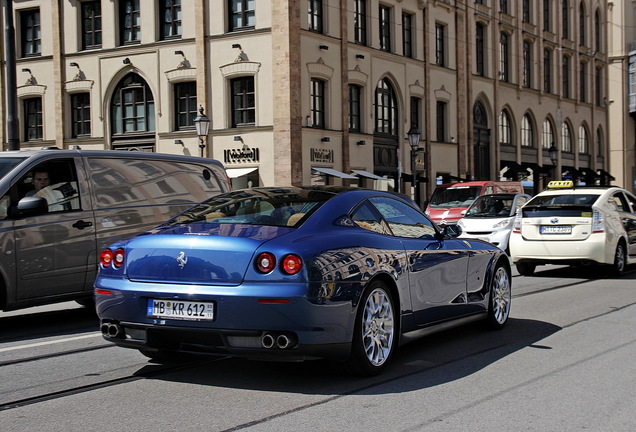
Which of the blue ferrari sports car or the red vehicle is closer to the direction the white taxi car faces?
the red vehicle

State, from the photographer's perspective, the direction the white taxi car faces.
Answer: facing away from the viewer and to the right of the viewer

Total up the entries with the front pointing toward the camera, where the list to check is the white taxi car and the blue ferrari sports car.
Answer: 0

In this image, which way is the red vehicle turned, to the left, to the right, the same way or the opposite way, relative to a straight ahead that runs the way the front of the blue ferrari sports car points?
the opposite way

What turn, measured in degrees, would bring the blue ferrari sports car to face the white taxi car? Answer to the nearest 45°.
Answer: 0° — it already faces it

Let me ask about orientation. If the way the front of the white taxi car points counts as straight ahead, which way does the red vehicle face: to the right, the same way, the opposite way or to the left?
the opposite way

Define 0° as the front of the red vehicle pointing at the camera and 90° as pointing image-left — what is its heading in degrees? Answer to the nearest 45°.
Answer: approximately 45°

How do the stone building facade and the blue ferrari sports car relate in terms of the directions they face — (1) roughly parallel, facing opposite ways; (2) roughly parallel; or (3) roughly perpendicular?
roughly perpendicular

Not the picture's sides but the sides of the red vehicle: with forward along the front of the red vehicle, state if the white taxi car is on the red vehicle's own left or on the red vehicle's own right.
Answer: on the red vehicle's own left

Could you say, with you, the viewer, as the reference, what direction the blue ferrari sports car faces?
facing away from the viewer and to the right of the viewer

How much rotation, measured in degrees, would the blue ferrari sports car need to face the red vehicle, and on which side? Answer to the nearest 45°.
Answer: approximately 45° to its left

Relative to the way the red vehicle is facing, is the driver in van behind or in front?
in front

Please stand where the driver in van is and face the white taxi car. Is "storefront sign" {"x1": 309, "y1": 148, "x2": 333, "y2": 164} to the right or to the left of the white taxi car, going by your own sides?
left
